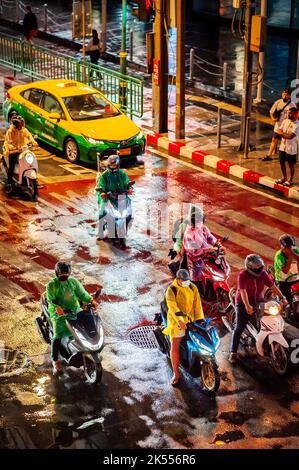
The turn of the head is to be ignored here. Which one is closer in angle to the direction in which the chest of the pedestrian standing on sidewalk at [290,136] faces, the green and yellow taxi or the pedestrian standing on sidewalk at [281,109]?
the green and yellow taxi

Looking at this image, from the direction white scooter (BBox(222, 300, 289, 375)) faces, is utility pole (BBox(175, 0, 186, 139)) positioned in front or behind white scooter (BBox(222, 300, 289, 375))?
behind

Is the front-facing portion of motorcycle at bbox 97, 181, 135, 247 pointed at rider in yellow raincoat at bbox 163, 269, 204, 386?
yes

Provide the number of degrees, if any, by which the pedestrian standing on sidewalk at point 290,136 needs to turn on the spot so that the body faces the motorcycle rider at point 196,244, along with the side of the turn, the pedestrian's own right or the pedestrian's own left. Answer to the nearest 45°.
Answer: approximately 45° to the pedestrian's own left

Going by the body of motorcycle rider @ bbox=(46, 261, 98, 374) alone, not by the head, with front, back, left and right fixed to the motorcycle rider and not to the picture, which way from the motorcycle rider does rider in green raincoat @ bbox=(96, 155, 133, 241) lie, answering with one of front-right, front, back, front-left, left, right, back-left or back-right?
back-left

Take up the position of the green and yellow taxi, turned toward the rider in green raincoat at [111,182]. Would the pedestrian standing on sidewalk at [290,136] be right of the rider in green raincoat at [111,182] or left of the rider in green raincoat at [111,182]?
left

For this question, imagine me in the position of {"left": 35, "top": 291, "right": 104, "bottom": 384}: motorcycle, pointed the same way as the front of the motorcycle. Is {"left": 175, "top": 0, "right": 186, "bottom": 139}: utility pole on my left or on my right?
on my left

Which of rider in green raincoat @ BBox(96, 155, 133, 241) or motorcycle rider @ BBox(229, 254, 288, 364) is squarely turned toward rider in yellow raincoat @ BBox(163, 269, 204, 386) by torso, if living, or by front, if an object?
the rider in green raincoat

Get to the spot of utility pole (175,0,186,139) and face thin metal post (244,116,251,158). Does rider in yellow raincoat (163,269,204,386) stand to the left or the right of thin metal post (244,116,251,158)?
right

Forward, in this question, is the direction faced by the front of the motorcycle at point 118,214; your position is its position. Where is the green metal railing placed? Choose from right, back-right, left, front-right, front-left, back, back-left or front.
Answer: back

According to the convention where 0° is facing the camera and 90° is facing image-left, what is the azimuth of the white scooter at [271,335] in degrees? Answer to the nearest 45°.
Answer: approximately 315°
